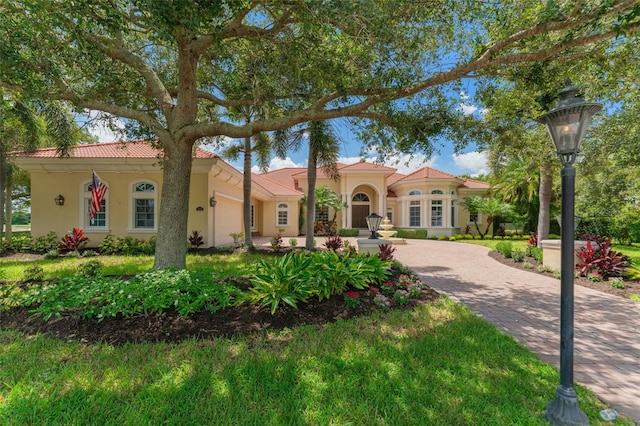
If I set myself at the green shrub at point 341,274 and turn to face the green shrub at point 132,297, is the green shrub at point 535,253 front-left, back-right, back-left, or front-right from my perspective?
back-right

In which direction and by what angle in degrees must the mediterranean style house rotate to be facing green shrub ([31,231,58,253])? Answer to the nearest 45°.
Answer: approximately 90° to its right

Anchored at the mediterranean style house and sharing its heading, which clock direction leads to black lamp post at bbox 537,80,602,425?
The black lamp post is roughly at 11 o'clock from the mediterranean style house.

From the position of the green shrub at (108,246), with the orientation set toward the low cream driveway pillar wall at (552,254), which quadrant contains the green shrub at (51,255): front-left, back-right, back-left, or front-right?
back-right

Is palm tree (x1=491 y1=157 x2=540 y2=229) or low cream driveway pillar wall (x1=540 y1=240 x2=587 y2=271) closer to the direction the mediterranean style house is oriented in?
the low cream driveway pillar wall

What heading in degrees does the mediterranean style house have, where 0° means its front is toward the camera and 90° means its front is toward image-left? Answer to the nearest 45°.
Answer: approximately 0°

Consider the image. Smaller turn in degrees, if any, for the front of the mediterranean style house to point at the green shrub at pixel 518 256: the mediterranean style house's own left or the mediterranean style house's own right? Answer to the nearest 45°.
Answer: approximately 90° to the mediterranean style house's own left
